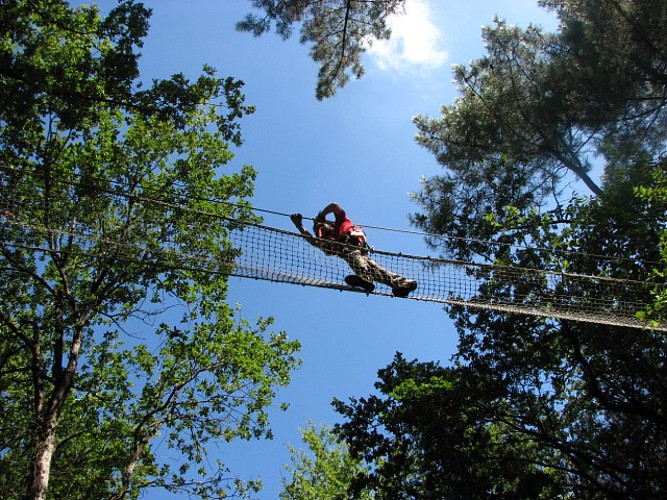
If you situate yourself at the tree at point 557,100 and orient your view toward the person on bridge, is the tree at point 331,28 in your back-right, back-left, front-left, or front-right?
front-right

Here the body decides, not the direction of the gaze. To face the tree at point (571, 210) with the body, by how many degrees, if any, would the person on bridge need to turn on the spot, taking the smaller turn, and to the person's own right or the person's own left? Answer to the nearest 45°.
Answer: approximately 135° to the person's own right

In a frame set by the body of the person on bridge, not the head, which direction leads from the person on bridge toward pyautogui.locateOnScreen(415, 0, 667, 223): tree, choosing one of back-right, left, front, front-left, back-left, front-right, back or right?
back-right

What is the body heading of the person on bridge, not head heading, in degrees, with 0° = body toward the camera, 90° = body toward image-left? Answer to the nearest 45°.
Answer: approximately 90°
